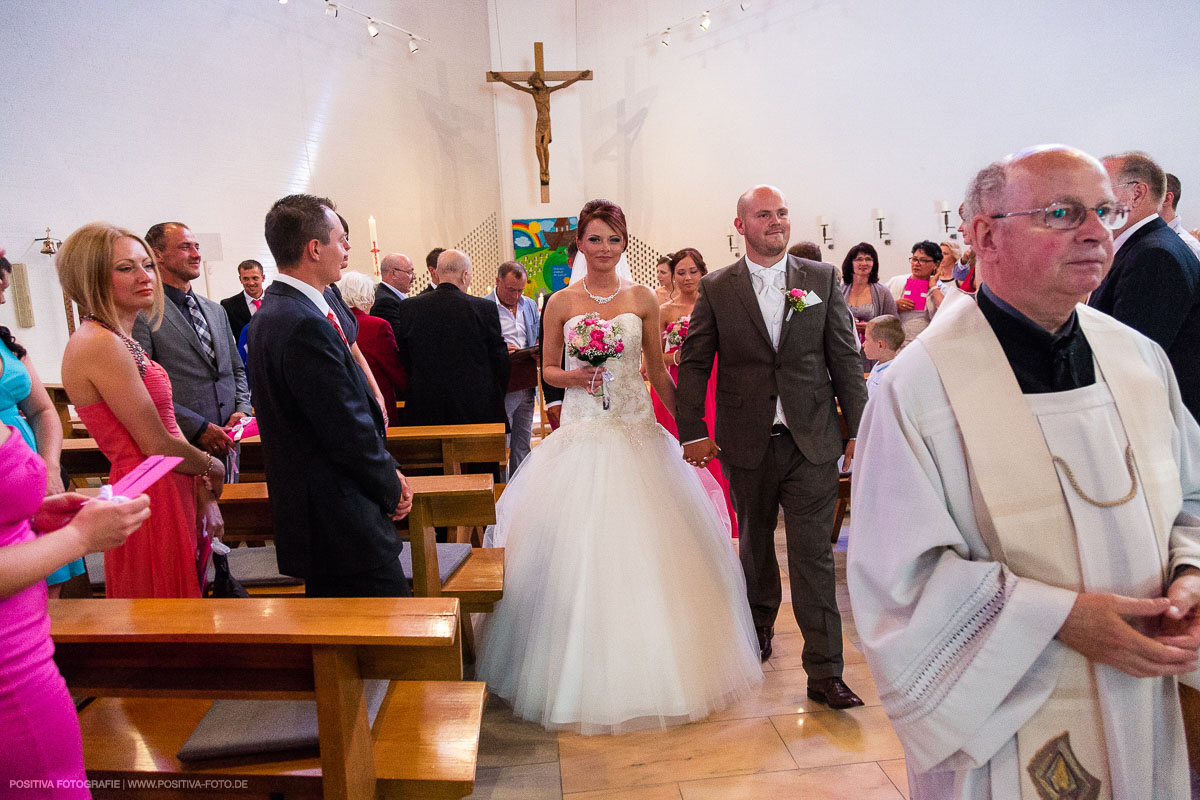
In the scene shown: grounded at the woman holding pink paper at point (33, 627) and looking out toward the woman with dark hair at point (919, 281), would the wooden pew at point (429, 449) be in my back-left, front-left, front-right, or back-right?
front-left

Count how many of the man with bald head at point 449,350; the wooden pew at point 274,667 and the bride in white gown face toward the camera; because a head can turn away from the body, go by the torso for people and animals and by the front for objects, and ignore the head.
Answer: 1

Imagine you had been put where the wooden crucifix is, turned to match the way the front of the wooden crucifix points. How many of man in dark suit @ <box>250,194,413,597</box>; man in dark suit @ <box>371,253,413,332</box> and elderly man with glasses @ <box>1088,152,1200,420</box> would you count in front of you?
3

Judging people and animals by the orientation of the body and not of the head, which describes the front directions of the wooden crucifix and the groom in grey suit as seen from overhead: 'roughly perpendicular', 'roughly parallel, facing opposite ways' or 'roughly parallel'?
roughly parallel

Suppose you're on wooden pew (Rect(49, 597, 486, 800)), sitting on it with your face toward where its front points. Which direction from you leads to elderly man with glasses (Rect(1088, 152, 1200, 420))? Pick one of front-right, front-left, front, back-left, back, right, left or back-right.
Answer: right

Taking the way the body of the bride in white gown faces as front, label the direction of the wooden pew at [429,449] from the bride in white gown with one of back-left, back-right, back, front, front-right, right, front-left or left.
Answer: back-right

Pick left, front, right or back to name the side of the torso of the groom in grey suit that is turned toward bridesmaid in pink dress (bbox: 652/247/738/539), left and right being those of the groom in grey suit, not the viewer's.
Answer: back

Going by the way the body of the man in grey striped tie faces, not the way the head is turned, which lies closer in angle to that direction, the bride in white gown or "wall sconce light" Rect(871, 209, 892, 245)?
the bride in white gown

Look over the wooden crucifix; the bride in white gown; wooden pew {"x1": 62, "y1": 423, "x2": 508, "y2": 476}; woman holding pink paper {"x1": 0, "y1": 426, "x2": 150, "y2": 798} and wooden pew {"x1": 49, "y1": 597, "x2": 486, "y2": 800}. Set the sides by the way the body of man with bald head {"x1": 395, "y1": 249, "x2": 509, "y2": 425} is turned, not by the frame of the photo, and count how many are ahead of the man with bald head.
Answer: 1

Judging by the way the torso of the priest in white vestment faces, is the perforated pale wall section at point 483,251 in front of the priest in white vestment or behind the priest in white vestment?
behind

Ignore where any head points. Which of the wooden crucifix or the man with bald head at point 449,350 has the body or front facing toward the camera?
the wooden crucifix

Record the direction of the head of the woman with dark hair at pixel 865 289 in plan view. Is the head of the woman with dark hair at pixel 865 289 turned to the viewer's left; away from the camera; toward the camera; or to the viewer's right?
toward the camera

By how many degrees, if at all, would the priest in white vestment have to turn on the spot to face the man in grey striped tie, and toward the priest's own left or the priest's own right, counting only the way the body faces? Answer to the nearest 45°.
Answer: approximately 135° to the priest's own right

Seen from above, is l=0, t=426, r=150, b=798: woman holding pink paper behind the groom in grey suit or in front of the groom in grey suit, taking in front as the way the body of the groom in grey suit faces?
in front

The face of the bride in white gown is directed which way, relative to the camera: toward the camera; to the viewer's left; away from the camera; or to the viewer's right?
toward the camera

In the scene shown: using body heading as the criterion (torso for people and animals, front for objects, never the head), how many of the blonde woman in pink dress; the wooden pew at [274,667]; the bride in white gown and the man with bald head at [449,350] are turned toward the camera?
1

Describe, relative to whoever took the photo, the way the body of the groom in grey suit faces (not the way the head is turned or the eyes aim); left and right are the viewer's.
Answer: facing the viewer
